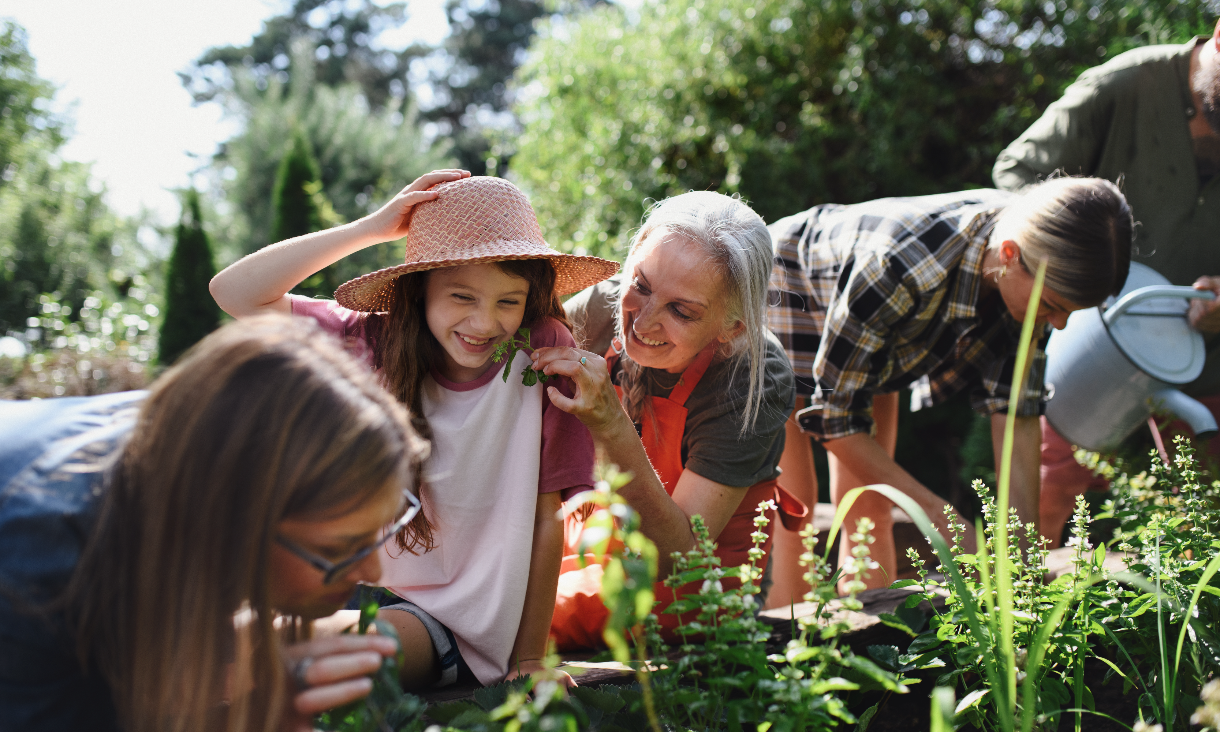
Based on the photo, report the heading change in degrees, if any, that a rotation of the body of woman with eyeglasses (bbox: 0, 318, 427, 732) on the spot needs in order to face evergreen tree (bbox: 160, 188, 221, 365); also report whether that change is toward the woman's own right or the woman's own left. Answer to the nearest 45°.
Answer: approximately 90° to the woman's own left

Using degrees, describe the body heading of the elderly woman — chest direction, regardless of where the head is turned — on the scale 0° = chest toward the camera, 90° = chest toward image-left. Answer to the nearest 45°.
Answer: approximately 45°

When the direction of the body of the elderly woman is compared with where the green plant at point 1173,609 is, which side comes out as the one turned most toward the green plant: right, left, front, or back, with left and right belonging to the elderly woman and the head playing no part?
left

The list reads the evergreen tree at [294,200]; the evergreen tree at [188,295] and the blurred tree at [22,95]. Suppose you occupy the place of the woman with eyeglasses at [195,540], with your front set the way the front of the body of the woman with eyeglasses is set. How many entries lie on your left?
3

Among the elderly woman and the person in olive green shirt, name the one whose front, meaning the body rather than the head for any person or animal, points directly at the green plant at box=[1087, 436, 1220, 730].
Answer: the person in olive green shirt

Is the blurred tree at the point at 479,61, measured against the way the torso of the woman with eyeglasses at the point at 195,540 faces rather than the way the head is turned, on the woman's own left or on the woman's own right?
on the woman's own left

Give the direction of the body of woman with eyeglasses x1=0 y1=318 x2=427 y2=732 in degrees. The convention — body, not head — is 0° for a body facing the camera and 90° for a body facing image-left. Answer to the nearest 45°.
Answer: approximately 270°

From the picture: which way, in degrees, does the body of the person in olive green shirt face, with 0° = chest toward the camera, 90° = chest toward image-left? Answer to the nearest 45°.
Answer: approximately 0°
